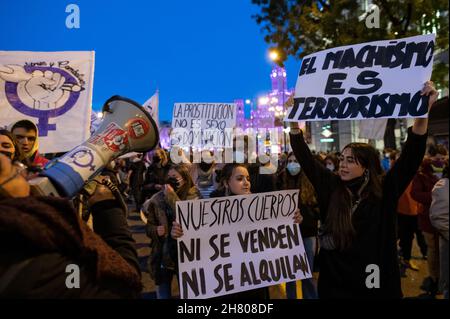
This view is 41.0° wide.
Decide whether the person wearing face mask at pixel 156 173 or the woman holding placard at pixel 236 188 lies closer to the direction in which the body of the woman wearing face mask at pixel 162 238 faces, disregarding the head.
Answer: the woman holding placard

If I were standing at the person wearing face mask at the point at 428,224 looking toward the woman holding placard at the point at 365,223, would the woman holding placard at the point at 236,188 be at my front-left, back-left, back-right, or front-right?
front-right

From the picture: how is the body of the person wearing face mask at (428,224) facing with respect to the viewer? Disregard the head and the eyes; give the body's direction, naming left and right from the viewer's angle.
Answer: facing the viewer and to the right of the viewer

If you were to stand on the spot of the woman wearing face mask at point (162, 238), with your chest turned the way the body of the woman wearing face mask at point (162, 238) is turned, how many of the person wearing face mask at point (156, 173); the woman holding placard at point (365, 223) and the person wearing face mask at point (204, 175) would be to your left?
1

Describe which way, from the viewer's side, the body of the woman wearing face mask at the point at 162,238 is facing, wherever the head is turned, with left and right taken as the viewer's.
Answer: facing the viewer and to the left of the viewer

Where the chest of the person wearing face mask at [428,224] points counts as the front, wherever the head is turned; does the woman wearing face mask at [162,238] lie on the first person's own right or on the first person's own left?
on the first person's own right

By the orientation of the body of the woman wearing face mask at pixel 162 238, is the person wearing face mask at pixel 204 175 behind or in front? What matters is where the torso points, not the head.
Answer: behind

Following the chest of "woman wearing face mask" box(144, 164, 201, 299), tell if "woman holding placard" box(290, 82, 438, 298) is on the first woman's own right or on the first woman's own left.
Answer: on the first woman's own left

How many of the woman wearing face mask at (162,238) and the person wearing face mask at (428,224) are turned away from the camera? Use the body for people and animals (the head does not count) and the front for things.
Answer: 0

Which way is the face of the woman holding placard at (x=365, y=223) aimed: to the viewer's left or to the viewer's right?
to the viewer's left

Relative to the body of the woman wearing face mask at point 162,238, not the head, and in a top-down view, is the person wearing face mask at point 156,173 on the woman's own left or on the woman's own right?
on the woman's own right

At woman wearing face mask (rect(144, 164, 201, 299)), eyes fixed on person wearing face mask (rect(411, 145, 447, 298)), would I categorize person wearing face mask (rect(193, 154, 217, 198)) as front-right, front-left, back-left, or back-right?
front-left

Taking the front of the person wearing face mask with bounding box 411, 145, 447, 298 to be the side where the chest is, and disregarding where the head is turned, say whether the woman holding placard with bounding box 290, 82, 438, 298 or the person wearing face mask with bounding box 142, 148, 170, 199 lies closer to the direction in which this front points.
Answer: the woman holding placard
